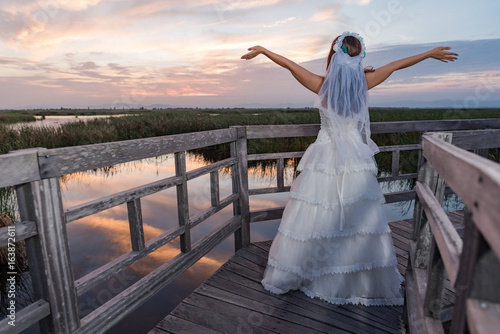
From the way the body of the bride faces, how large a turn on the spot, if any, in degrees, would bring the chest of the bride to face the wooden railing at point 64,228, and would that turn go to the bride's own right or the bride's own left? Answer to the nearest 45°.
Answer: approximately 135° to the bride's own left

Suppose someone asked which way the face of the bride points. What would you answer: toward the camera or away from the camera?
away from the camera

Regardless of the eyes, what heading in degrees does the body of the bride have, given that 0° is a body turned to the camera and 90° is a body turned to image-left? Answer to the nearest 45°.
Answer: approximately 180°

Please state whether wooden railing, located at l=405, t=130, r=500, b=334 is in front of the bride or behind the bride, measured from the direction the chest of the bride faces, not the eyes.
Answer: behind
